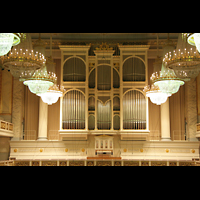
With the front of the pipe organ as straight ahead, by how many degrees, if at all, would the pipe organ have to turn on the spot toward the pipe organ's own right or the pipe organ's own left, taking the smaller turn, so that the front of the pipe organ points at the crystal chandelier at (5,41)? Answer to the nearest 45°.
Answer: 0° — it already faces it

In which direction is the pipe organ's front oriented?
toward the camera

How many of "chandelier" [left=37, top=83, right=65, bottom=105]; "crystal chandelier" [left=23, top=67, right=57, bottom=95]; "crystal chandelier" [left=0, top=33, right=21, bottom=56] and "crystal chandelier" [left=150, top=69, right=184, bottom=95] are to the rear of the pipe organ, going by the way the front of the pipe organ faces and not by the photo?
0

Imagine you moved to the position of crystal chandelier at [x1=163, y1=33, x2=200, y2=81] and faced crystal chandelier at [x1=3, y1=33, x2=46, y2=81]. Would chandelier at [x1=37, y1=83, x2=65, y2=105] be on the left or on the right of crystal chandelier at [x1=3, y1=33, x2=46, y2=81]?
right

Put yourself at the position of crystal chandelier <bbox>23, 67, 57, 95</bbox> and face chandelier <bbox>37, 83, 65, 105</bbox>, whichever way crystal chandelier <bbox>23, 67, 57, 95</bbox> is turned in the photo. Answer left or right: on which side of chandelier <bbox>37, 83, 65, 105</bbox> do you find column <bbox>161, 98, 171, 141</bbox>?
right

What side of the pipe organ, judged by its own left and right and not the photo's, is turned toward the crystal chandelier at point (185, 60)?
front

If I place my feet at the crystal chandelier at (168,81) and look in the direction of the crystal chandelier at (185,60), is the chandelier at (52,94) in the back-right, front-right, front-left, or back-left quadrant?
back-right

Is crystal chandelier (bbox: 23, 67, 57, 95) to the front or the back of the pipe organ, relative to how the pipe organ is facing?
to the front

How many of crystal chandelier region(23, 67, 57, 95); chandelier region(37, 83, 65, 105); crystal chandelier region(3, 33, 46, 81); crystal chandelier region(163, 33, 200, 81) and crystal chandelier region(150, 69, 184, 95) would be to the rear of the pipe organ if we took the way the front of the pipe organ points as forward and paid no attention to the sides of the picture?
0

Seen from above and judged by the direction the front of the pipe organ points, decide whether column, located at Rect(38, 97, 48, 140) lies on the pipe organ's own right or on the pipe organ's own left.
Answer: on the pipe organ's own right

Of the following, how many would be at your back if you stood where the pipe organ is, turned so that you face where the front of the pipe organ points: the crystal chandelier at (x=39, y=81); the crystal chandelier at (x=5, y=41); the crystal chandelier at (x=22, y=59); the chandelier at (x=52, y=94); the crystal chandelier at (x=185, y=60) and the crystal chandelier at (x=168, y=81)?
0

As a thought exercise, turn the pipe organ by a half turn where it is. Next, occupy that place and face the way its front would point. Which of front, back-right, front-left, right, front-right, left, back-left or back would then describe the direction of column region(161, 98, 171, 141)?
right

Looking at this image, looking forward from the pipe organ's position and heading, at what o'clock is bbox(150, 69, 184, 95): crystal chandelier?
The crystal chandelier is roughly at 11 o'clock from the pipe organ.

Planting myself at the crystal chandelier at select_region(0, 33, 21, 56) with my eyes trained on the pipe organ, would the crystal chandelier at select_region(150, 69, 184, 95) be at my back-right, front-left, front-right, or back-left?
front-right

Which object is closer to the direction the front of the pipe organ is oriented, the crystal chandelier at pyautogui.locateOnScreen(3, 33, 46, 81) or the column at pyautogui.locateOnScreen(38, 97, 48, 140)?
the crystal chandelier

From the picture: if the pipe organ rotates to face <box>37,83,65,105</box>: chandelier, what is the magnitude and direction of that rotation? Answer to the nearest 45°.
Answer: approximately 45° to its right

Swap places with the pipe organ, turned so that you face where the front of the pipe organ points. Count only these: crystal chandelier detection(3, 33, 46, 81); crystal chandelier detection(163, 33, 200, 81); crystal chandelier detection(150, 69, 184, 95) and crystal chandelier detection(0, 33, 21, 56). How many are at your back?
0
